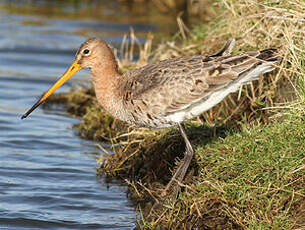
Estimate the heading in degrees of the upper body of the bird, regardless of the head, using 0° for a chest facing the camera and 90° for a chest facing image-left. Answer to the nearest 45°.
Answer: approximately 90°
